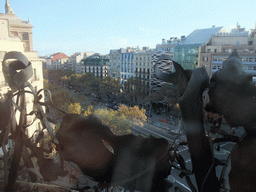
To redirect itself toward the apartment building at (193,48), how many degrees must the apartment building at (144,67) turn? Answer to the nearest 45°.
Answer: approximately 90° to its left

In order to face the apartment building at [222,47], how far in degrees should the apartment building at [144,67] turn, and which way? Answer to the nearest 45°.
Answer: approximately 90° to its left
